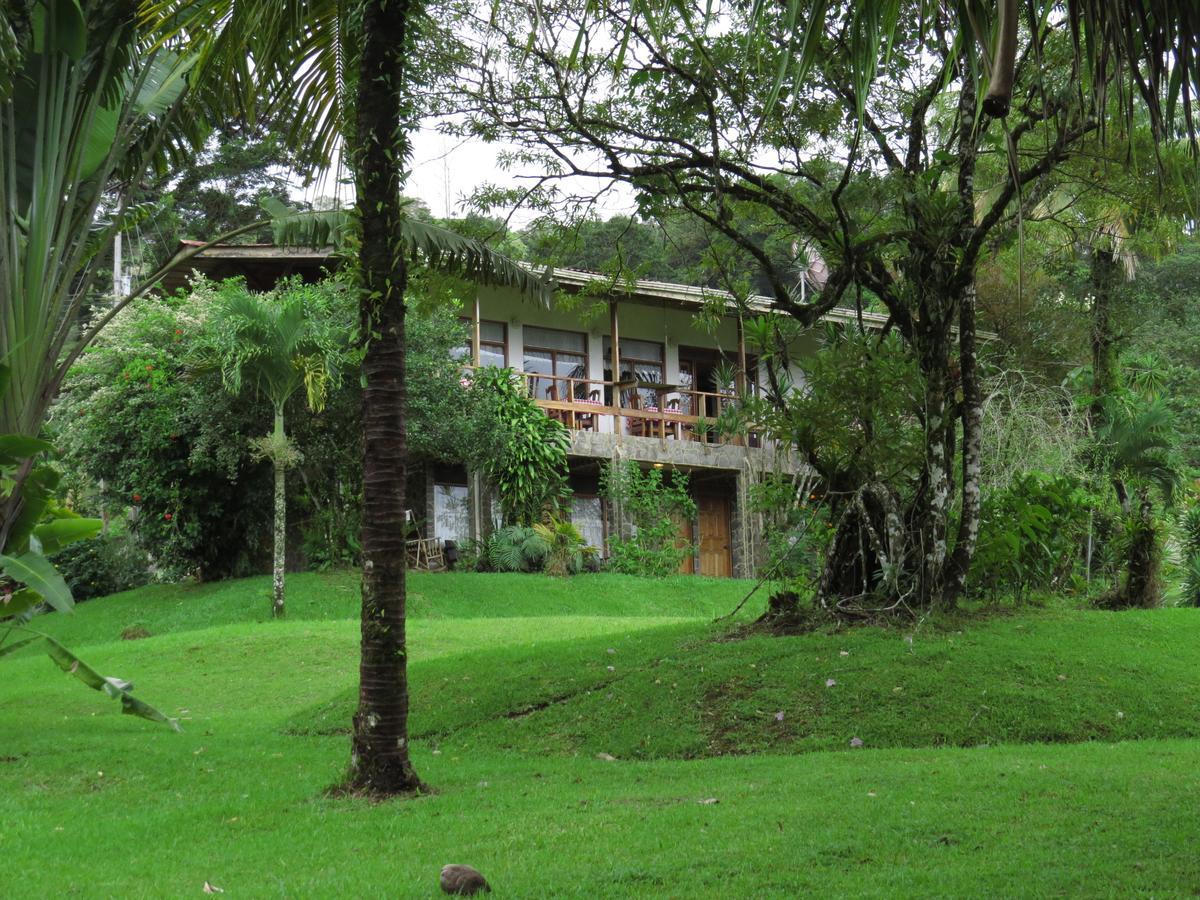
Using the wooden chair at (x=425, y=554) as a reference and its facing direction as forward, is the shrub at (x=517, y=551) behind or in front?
in front

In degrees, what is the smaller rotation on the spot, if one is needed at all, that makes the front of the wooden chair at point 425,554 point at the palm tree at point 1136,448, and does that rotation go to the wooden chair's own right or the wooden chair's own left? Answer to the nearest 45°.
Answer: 0° — it already faces it

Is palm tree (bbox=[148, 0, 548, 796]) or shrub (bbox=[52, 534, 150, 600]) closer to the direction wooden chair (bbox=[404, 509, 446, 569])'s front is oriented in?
the palm tree

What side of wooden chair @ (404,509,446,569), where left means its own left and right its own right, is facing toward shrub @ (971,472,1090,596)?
front

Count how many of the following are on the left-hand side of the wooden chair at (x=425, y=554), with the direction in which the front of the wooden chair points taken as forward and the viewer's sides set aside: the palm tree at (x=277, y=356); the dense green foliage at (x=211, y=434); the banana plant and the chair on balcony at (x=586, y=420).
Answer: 1

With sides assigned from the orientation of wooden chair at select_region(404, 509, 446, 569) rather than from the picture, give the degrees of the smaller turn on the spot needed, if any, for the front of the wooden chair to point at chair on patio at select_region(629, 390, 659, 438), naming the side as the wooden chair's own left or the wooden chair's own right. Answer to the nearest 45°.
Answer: approximately 90° to the wooden chair's own left

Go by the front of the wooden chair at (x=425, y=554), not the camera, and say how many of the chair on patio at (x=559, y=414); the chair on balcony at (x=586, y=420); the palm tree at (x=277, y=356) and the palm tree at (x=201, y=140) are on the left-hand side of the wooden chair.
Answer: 2

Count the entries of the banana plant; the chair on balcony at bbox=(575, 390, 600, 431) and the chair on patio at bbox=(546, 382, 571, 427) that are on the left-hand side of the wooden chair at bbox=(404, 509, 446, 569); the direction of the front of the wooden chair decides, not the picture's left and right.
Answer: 2

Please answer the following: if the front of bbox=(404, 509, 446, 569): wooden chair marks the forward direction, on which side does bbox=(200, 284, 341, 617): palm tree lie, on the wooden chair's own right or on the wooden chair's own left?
on the wooden chair's own right

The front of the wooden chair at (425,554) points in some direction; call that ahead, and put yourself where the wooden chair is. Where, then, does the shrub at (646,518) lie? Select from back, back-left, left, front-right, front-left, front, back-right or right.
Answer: front-left

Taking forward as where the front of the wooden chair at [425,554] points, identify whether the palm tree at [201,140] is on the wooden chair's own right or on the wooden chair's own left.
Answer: on the wooden chair's own right

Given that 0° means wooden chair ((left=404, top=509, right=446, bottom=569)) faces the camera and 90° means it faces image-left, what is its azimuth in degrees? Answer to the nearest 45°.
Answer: approximately 315°
